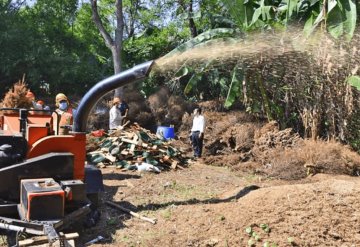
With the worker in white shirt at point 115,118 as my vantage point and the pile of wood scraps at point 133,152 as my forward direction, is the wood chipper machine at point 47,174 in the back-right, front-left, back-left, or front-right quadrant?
front-right

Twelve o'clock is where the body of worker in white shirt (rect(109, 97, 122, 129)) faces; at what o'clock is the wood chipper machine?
The wood chipper machine is roughly at 3 o'clock from the worker in white shirt.

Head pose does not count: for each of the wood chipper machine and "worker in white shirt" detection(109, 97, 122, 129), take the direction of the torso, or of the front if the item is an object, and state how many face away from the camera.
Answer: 0

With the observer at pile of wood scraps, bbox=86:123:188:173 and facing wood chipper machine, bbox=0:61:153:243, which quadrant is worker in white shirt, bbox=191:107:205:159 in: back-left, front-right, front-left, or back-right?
back-left

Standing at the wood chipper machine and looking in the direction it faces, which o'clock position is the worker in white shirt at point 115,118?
The worker in white shirt is roughly at 8 o'clock from the wood chipper machine.

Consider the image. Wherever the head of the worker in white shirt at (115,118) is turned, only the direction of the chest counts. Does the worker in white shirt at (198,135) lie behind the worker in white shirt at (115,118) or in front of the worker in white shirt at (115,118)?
in front

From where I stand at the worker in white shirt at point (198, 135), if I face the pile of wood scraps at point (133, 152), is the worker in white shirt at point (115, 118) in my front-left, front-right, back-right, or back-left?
front-right

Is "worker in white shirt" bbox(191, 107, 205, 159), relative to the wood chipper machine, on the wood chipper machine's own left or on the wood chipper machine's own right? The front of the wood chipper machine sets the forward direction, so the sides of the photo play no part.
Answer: on the wood chipper machine's own left

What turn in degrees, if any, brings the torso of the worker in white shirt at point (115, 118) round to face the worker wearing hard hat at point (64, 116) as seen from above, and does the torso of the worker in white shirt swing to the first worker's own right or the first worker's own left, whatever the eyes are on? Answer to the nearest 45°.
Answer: approximately 90° to the first worker's own right
